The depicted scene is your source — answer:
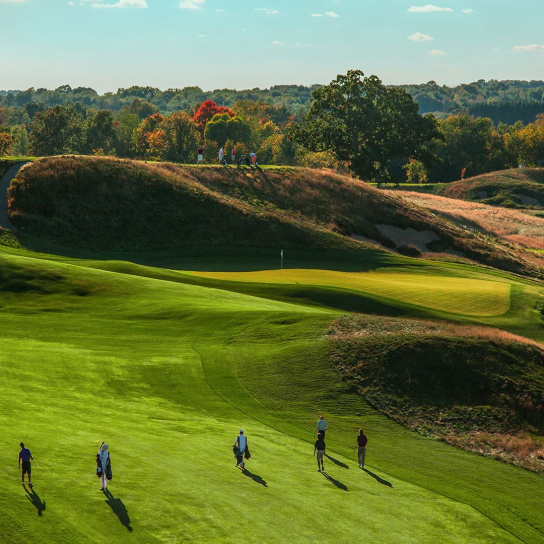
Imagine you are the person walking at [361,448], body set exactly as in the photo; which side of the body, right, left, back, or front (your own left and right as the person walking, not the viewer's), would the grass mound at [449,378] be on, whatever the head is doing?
front

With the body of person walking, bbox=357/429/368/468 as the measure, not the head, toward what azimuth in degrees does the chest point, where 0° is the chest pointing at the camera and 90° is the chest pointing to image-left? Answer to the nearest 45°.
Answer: approximately 180°

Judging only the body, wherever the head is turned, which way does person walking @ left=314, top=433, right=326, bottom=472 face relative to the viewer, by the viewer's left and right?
facing away from the viewer

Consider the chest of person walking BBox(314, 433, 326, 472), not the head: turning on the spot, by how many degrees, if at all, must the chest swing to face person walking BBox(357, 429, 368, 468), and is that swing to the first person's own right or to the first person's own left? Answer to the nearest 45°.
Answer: approximately 45° to the first person's own right

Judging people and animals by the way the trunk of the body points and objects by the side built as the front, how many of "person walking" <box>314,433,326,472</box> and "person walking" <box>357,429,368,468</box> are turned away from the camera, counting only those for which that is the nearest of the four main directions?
2

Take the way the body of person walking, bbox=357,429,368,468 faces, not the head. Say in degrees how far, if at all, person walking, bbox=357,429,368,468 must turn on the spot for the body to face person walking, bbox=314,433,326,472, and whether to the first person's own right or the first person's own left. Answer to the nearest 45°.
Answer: approximately 135° to the first person's own left

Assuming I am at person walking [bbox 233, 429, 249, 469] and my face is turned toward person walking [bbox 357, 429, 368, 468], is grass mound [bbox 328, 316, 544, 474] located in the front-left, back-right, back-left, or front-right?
front-left

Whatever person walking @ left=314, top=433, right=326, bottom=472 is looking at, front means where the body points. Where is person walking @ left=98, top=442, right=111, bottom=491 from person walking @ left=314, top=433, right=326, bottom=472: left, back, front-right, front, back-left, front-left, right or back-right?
back-left
